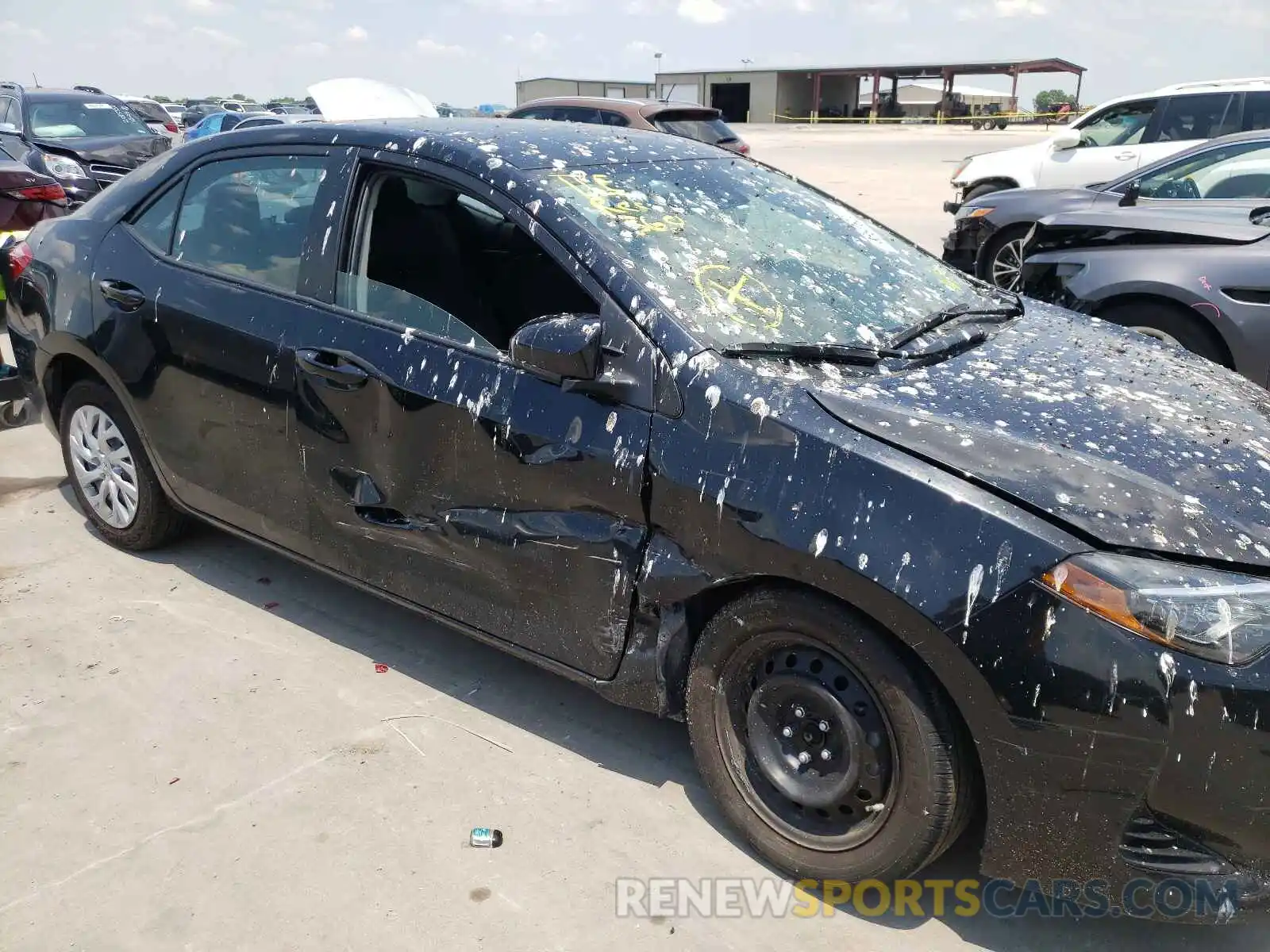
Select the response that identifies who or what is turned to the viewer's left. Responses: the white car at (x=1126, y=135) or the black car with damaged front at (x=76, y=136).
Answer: the white car

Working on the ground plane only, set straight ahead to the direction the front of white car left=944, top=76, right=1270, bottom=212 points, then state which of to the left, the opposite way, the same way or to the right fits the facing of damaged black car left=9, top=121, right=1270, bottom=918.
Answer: the opposite way

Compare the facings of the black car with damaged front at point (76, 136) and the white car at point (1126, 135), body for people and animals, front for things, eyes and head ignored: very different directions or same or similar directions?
very different directions

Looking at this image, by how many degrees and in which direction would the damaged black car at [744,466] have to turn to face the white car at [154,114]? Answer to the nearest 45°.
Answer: approximately 180°

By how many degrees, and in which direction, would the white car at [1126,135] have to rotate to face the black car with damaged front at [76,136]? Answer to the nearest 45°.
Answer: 0° — it already faces it

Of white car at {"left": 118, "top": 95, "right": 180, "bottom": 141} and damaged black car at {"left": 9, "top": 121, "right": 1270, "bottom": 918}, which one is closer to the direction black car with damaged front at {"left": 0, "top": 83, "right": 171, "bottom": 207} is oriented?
the damaged black car

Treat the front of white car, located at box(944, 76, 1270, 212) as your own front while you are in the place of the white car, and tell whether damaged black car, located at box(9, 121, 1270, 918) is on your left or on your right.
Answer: on your left

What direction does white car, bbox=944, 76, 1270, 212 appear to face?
to the viewer's left

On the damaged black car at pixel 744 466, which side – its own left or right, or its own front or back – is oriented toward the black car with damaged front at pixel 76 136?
back

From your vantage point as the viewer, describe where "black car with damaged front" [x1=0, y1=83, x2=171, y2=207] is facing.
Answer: facing the viewer and to the right of the viewer

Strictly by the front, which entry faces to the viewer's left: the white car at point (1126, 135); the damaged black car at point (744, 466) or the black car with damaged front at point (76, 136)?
the white car

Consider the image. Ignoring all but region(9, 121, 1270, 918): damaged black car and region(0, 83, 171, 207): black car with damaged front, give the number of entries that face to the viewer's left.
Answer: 0

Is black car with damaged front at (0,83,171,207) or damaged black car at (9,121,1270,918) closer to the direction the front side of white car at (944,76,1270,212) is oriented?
the black car with damaged front

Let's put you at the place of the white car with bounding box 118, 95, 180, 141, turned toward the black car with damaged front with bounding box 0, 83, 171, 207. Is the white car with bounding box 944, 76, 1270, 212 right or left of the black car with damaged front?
left
